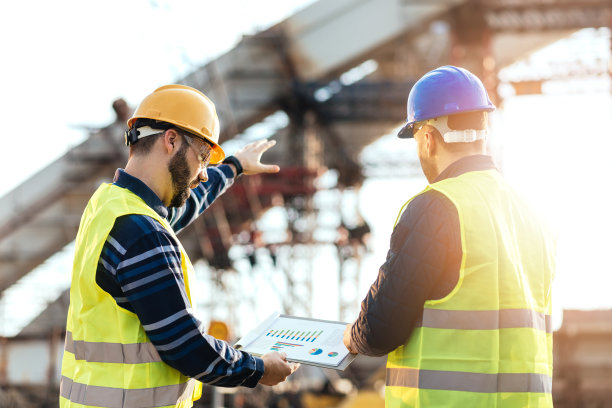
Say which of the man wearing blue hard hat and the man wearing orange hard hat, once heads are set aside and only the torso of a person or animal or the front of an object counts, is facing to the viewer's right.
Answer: the man wearing orange hard hat

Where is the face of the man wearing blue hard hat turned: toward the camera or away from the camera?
away from the camera

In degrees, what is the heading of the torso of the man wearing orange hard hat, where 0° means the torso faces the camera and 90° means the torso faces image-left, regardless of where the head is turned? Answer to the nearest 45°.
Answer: approximately 270°

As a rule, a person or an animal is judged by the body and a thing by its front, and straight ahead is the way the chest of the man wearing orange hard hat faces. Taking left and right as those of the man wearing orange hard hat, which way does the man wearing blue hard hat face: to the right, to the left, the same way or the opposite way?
to the left

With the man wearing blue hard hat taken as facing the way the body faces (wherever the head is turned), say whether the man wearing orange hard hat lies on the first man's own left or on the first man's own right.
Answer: on the first man's own left

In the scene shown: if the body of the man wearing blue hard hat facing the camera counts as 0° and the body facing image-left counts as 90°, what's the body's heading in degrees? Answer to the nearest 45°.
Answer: approximately 135°

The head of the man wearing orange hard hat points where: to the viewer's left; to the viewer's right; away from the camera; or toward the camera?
to the viewer's right

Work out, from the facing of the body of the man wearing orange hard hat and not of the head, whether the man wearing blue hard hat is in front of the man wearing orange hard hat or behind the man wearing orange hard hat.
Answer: in front
